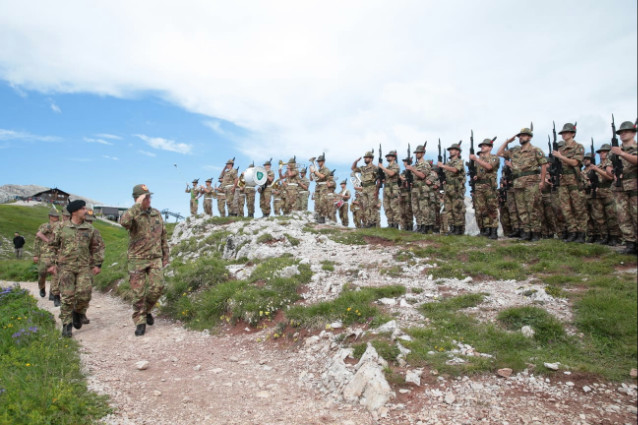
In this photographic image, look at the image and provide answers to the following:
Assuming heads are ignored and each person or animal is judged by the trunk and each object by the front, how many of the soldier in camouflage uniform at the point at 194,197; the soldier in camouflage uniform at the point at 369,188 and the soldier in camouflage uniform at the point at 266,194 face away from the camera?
0

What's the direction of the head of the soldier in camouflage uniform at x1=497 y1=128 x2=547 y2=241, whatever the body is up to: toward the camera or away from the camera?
toward the camera

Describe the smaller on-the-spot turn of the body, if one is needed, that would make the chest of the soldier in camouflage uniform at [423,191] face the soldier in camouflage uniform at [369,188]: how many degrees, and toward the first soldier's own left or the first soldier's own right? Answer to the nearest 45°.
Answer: approximately 90° to the first soldier's own right

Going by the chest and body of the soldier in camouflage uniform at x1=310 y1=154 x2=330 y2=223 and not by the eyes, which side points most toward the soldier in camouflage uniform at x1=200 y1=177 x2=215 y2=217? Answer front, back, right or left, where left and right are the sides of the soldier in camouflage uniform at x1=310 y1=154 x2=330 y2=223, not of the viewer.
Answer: right

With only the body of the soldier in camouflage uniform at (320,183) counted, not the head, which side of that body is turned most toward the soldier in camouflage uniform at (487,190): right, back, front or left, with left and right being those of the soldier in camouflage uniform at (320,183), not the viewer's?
left

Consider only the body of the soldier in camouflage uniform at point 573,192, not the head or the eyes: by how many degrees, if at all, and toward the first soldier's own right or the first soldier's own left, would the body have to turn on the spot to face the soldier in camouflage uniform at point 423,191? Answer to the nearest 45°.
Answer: approximately 90° to the first soldier's own right

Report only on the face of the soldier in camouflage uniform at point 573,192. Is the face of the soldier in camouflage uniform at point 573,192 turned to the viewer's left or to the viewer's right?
to the viewer's left

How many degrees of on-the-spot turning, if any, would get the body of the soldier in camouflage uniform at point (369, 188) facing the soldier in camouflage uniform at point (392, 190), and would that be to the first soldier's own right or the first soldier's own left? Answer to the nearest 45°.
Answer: approximately 90° to the first soldier's own left

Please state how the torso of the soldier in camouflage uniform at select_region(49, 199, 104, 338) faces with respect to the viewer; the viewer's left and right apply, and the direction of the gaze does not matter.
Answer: facing the viewer

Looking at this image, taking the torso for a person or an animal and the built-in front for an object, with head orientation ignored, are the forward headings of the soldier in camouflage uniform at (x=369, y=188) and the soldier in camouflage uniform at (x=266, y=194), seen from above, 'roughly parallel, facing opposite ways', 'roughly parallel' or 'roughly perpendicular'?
roughly parallel

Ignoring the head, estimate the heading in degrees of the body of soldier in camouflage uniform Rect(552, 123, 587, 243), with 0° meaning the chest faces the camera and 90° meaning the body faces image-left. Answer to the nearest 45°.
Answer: approximately 45°

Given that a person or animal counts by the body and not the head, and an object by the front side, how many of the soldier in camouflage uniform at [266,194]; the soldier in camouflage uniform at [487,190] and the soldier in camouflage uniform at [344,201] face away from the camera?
0

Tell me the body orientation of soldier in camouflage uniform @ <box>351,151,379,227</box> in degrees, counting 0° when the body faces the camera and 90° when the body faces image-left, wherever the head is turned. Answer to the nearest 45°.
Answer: approximately 45°

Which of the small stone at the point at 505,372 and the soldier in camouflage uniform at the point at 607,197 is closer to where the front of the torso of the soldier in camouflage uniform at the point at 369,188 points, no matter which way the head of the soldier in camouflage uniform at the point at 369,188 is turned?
the small stone

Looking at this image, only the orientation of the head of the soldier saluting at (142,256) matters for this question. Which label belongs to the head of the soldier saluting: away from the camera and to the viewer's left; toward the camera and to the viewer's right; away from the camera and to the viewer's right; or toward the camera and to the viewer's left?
toward the camera and to the viewer's right

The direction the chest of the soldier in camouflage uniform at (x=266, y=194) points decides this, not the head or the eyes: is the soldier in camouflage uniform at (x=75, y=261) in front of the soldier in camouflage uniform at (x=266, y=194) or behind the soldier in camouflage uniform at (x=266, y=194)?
in front

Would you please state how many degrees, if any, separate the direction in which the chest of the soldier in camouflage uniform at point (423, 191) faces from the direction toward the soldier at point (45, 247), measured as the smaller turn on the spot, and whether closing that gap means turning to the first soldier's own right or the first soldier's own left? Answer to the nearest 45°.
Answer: approximately 45° to the first soldier's own right
